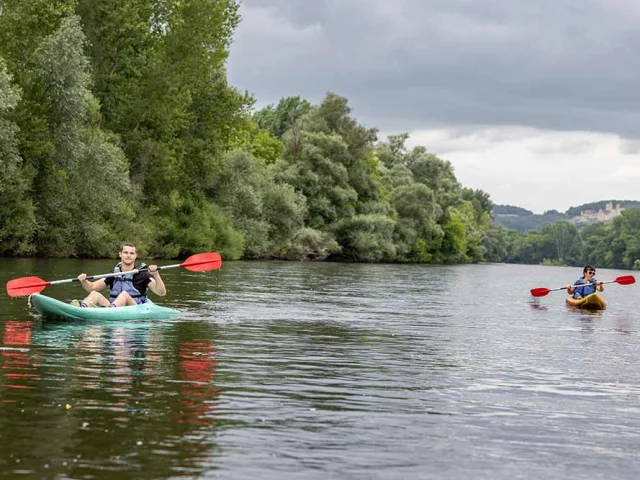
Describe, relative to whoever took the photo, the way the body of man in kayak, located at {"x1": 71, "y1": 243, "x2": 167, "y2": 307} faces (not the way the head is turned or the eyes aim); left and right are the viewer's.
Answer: facing the viewer and to the left of the viewer

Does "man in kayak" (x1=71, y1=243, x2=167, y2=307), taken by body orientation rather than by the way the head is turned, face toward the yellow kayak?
no

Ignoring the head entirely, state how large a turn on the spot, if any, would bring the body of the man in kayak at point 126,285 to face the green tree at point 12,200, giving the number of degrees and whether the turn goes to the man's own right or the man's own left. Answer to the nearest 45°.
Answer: approximately 135° to the man's own right

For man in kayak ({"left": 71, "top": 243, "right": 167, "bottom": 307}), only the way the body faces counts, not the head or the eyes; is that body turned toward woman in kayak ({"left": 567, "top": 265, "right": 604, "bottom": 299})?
no

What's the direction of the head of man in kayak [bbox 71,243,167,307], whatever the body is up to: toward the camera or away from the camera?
toward the camera
